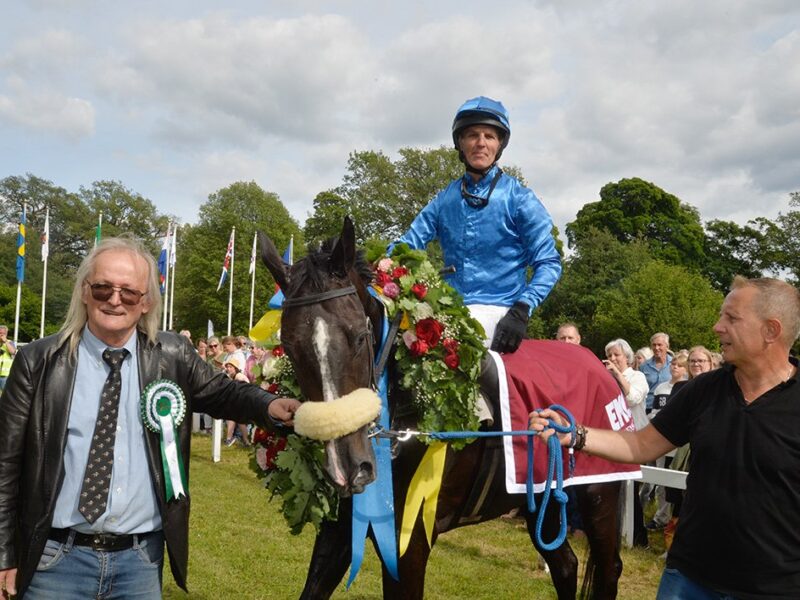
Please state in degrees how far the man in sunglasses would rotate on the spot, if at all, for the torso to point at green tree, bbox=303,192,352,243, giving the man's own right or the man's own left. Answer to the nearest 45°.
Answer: approximately 180°

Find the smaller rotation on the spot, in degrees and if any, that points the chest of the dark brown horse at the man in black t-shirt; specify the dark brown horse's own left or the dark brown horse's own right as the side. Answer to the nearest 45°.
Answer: approximately 90° to the dark brown horse's own left

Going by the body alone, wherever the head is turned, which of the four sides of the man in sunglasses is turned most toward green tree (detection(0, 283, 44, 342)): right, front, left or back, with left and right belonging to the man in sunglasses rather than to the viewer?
back

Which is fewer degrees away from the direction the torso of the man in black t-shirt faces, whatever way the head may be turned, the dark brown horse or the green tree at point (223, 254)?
the dark brown horse

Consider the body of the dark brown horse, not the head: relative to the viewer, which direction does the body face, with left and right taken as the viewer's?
facing the viewer and to the left of the viewer

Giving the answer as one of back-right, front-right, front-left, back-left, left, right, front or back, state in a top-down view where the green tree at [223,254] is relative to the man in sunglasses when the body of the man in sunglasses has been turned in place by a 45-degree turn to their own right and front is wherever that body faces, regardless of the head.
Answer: back-right

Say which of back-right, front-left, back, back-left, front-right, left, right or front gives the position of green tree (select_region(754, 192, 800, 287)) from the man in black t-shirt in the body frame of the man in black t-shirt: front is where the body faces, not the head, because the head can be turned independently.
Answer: back-right

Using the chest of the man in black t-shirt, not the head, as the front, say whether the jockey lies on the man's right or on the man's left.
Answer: on the man's right

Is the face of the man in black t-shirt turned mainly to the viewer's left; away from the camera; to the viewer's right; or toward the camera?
to the viewer's left

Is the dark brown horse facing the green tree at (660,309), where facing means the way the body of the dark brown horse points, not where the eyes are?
no

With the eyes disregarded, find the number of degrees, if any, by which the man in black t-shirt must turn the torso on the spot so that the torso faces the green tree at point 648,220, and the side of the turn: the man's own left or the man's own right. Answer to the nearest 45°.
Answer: approximately 135° to the man's own right

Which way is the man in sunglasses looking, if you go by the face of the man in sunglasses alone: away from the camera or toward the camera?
toward the camera

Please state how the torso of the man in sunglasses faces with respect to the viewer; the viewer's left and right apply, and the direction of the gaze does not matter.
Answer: facing the viewer

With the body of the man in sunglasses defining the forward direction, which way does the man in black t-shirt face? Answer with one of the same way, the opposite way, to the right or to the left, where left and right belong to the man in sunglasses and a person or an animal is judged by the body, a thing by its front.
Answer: to the right

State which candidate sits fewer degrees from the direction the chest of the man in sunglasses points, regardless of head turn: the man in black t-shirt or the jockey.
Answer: the man in black t-shirt

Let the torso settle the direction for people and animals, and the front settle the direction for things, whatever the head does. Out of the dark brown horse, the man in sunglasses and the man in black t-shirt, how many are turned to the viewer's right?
0
